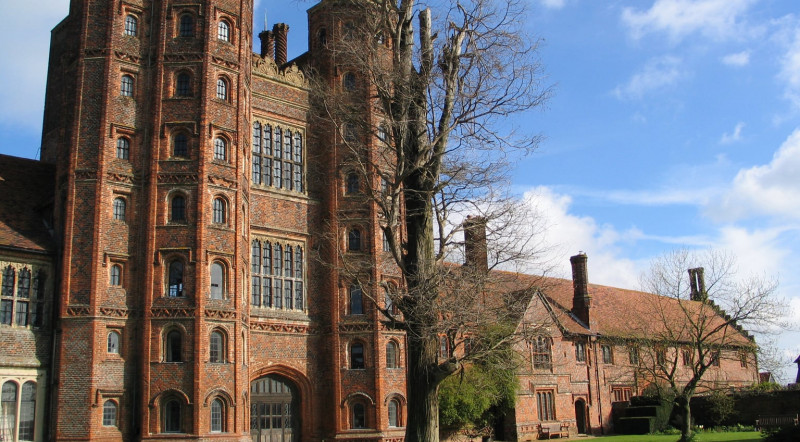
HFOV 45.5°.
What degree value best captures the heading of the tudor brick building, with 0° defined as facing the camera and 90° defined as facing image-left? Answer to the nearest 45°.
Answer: approximately 315°
